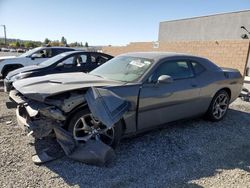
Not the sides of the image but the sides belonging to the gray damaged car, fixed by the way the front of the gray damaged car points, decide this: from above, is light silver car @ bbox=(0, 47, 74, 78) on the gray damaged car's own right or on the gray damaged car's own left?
on the gray damaged car's own right

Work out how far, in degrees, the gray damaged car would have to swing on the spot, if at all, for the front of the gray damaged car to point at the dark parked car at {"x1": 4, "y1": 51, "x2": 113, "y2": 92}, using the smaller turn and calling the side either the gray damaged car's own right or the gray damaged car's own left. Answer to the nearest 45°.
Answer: approximately 90° to the gray damaged car's own right

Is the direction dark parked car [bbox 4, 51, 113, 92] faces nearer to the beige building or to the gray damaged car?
the gray damaged car

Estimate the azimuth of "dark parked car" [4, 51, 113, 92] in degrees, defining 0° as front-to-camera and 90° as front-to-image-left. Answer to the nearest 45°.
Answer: approximately 45°

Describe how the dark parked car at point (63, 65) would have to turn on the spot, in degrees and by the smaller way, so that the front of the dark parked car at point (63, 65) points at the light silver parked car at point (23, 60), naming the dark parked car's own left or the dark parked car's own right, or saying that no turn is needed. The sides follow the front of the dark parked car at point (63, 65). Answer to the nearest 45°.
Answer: approximately 90° to the dark parked car's own right

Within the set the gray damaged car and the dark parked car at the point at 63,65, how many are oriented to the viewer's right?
0

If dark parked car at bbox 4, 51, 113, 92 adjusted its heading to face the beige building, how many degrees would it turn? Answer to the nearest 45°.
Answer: approximately 180°
